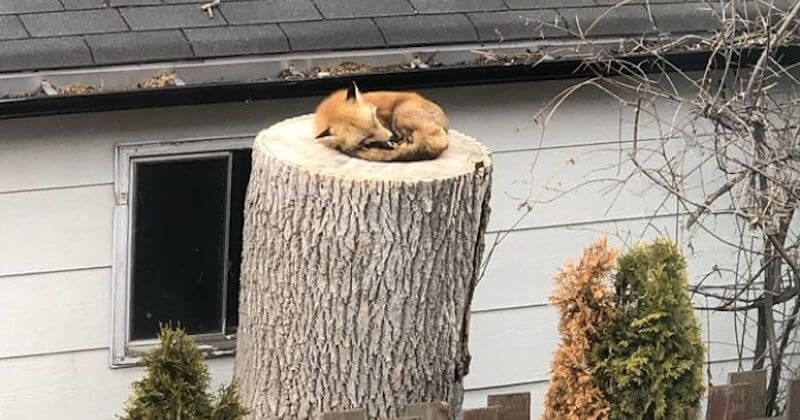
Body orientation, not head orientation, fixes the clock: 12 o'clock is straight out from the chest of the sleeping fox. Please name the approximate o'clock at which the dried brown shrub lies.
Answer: The dried brown shrub is roughly at 6 o'clock from the sleeping fox.

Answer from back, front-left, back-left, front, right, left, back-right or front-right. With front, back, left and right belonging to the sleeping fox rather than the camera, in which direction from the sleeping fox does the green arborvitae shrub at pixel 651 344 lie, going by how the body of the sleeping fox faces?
back

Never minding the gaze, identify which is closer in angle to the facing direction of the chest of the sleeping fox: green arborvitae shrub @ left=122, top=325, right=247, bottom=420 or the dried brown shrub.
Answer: the green arborvitae shrub

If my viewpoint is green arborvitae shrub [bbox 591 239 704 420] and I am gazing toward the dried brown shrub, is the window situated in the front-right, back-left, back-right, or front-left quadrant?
front-right

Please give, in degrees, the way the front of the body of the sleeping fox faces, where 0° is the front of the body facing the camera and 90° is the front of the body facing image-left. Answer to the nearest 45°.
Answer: approximately 90°

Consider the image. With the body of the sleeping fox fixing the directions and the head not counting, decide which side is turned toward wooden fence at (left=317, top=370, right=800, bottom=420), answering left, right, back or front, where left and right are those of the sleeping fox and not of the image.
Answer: left
